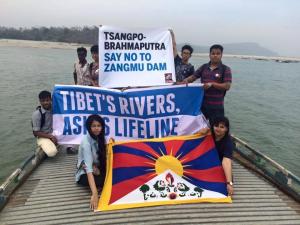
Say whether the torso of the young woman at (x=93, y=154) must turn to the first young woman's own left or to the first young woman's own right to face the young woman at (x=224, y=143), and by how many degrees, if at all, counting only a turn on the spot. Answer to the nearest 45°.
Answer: approximately 45° to the first young woman's own left

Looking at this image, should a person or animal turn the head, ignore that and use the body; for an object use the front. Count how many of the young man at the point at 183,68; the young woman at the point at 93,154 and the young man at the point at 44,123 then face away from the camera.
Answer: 0

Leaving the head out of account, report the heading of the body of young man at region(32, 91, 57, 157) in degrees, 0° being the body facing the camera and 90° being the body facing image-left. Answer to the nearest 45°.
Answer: approximately 315°

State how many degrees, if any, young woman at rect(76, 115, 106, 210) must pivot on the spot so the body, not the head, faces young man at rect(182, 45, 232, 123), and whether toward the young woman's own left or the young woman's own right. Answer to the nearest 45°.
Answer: approximately 90° to the young woman's own left

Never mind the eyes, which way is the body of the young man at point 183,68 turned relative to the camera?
toward the camera

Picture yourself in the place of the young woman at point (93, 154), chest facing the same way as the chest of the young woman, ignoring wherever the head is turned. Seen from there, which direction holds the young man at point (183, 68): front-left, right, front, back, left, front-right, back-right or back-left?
left

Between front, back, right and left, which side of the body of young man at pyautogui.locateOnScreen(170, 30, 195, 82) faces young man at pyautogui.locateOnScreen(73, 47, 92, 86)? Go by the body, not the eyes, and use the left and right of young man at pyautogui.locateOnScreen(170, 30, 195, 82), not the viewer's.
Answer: right

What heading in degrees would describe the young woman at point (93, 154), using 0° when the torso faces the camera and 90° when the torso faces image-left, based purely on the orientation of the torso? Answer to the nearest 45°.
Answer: approximately 315°

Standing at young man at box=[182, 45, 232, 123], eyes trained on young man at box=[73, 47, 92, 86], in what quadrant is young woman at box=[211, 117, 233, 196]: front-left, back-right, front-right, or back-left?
back-left

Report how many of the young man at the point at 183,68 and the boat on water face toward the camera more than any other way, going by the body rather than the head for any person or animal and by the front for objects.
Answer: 1

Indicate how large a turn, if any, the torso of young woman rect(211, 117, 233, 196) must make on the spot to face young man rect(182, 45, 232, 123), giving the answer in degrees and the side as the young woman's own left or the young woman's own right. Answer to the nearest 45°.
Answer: approximately 135° to the young woman's own right

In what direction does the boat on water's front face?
away from the camera

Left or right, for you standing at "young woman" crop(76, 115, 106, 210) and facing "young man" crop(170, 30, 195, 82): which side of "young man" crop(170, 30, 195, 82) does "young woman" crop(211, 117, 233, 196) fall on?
right
